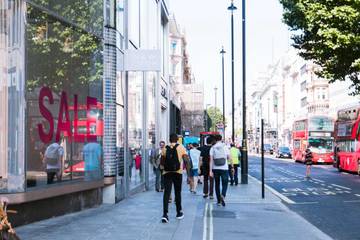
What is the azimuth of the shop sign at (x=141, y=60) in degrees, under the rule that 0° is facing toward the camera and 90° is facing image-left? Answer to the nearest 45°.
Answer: approximately 0°

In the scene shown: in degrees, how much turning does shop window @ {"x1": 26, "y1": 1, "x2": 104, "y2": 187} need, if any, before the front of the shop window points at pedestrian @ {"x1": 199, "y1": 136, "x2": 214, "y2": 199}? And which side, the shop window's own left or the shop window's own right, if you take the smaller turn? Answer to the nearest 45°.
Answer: approximately 90° to the shop window's own left

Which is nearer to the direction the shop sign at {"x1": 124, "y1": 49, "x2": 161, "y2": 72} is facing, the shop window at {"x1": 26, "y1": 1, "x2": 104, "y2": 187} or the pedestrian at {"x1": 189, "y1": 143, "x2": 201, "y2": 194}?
the shop window

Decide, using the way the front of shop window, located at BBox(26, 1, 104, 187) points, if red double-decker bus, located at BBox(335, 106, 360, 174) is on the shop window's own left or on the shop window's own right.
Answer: on the shop window's own left

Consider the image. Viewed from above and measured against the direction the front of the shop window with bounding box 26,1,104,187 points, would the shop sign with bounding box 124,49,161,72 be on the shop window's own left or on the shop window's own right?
on the shop window's own left

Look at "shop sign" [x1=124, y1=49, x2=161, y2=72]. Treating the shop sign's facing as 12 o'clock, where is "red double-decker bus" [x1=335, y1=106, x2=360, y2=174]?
The red double-decker bus is roughly at 7 o'clock from the shop sign.

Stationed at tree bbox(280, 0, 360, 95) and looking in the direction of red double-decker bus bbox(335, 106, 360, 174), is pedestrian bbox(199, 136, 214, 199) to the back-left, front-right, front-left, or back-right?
back-left

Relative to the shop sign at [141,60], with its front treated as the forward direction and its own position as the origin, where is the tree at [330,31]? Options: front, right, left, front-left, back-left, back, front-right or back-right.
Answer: back-left

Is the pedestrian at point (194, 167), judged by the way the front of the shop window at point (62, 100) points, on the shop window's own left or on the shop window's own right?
on the shop window's own left

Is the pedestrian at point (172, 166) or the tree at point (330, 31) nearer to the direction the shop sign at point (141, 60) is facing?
the pedestrian

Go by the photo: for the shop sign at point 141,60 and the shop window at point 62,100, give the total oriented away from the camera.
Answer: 0
